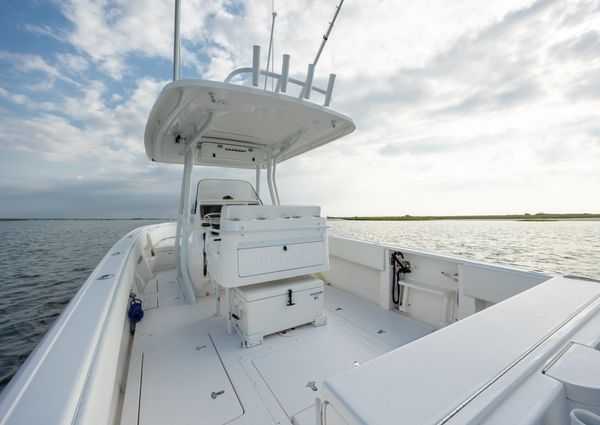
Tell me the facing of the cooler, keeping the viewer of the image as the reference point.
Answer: facing the viewer and to the right of the viewer
